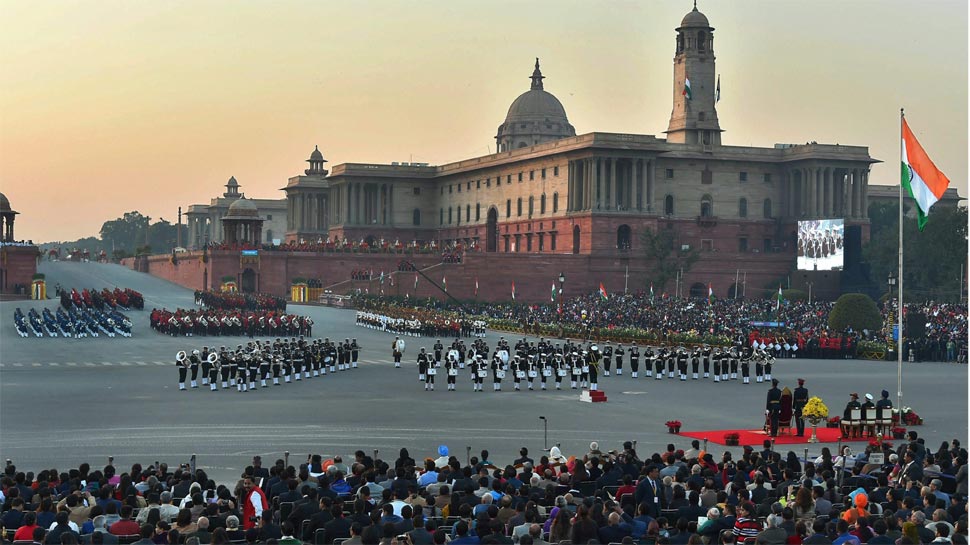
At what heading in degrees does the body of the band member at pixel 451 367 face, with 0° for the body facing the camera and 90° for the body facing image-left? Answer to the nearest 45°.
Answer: approximately 0°

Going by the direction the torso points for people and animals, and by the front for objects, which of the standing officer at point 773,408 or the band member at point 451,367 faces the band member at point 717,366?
the standing officer

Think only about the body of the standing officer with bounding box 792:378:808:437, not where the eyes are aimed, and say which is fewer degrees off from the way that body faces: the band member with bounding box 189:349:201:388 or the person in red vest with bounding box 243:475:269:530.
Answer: the band member

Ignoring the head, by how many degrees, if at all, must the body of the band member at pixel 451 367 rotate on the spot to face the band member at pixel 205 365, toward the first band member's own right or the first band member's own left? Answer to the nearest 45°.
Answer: approximately 90° to the first band member's own right

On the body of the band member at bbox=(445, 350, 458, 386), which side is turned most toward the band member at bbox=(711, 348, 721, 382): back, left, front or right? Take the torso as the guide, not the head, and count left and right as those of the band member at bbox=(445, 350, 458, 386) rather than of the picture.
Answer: left

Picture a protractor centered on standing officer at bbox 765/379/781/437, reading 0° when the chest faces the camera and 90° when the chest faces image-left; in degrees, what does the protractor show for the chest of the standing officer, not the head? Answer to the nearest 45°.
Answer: approximately 180°

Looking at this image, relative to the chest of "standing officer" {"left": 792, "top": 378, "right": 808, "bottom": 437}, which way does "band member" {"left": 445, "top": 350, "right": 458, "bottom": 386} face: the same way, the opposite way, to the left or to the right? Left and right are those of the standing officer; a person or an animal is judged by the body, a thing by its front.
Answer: the opposite way

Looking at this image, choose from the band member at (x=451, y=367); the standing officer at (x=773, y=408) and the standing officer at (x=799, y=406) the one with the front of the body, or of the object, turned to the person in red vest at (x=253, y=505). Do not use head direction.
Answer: the band member

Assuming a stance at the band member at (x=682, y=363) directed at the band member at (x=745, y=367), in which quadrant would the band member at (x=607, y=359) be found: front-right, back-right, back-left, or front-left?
back-left

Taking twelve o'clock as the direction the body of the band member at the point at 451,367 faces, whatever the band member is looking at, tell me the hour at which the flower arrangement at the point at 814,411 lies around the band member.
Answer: The flower arrangement is roughly at 11 o'clock from the band member.

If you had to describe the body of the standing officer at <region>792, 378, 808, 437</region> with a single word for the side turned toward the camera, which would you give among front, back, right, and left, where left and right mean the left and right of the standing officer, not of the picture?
back

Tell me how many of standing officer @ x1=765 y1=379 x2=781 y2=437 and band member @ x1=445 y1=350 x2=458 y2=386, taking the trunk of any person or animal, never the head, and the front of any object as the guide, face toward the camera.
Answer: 1

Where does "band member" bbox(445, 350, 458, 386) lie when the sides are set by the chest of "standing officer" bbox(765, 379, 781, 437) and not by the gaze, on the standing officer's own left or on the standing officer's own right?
on the standing officer's own left

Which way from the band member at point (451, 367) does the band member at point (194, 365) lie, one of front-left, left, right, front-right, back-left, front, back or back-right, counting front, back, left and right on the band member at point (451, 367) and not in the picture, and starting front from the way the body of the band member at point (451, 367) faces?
right

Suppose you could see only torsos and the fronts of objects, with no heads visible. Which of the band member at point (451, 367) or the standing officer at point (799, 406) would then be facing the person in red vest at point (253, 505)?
the band member

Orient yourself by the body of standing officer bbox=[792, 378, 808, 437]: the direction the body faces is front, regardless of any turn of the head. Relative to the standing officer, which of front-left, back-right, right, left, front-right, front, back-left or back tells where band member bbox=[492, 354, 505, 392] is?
front-left

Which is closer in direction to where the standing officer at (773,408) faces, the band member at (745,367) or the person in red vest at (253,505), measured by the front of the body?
the band member
